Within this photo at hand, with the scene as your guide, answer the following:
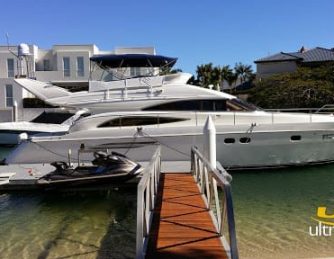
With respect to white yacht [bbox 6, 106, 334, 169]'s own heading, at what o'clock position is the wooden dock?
The wooden dock is roughly at 3 o'clock from the white yacht.

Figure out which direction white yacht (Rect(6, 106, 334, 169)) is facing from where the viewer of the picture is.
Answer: facing to the right of the viewer

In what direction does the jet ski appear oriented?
to the viewer's right

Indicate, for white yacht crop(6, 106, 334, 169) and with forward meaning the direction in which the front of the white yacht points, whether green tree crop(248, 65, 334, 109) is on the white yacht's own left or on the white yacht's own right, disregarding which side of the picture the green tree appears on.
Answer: on the white yacht's own left

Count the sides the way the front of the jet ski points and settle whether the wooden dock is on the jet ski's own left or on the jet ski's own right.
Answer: on the jet ski's own right

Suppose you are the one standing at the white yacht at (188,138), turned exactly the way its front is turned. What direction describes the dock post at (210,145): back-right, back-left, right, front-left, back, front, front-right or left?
right
